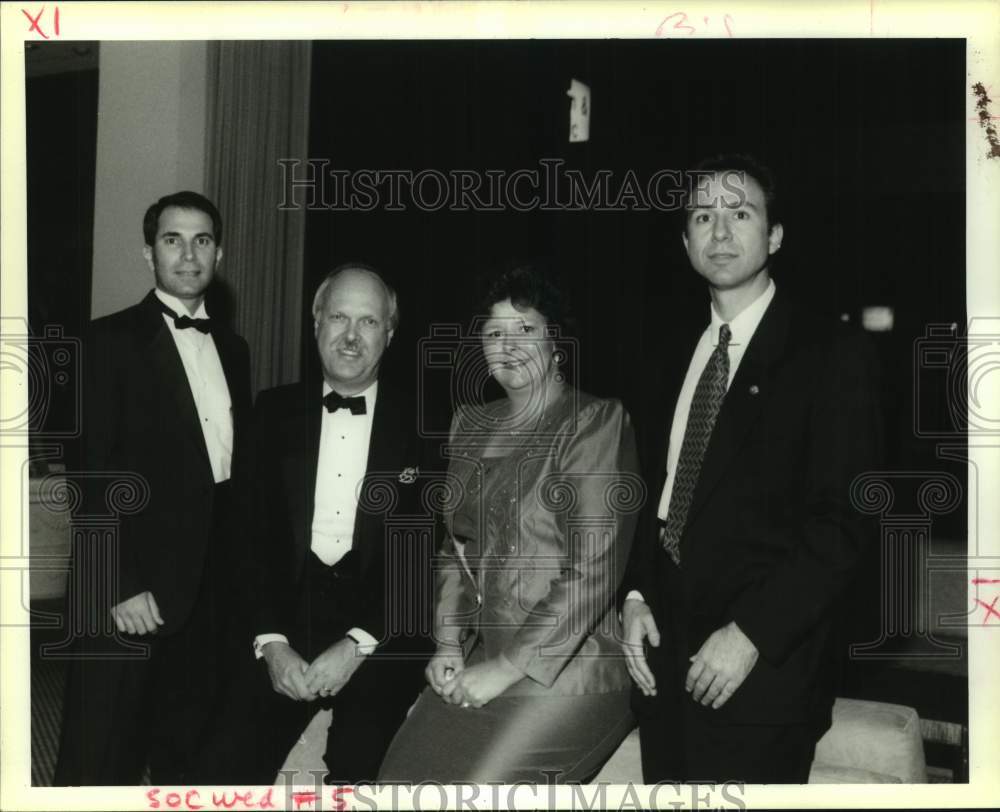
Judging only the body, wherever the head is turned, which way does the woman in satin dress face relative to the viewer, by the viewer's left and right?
facing the viewer and to the left of the viewer

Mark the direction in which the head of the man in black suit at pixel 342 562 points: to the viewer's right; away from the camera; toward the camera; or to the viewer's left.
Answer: toward the camera

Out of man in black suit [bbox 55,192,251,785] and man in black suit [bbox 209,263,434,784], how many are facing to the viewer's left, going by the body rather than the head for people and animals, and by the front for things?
0

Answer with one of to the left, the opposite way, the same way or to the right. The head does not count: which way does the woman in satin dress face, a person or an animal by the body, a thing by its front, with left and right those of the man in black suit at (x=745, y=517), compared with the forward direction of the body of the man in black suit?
the same way

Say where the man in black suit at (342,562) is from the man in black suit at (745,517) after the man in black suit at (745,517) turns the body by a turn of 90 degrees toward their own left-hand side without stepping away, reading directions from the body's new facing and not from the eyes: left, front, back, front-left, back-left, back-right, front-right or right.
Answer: back-right

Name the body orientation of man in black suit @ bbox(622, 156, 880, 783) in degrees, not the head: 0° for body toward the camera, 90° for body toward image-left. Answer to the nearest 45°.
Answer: approximately 45°

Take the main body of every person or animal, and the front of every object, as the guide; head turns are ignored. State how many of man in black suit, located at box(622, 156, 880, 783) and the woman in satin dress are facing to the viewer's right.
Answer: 0

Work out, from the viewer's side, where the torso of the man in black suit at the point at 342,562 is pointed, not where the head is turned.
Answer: toward the camera

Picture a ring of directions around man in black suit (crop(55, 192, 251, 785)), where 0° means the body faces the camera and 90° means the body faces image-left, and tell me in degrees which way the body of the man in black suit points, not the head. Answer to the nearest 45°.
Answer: approximately 315°
